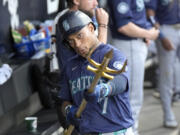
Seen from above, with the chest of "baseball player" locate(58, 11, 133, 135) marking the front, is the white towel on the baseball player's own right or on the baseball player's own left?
on the baseball player's own right

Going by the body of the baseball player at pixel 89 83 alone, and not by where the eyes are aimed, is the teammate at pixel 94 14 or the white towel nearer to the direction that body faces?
the white towel

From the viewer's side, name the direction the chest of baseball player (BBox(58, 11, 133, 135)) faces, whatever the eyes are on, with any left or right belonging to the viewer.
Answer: facing the viewer and to the left of the viewer

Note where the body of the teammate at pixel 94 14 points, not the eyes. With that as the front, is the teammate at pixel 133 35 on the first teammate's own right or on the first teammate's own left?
on the first teammate's own left
